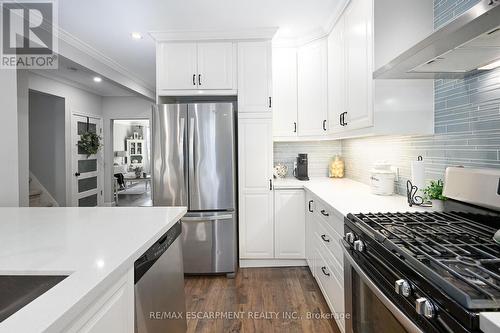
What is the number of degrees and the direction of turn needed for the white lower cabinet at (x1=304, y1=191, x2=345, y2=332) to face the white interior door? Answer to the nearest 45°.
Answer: approximately 45° to its right

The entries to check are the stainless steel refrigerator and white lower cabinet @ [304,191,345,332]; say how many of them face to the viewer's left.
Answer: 1

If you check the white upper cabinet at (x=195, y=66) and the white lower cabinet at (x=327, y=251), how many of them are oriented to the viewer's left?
1

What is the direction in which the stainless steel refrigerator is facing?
toward the camera

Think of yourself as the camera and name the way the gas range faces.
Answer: facing the viewer and to the left of the viewer

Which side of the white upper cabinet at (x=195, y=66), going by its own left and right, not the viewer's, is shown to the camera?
front

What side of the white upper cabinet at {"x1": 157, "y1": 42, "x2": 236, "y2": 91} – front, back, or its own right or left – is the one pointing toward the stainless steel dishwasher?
front

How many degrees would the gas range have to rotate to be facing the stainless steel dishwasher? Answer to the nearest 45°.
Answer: approximately 45° to its right

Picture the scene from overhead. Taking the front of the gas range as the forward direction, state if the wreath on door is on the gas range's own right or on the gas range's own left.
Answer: on the gas range's own right

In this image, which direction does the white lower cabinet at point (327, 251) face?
to the viewer's left

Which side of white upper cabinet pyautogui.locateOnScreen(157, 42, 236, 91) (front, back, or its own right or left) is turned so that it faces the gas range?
front

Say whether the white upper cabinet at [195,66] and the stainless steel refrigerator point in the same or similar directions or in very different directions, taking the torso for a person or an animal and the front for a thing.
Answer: same or similar directions

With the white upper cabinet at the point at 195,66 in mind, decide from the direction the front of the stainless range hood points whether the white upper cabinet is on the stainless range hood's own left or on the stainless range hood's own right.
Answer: on the stainless range hood's own right
